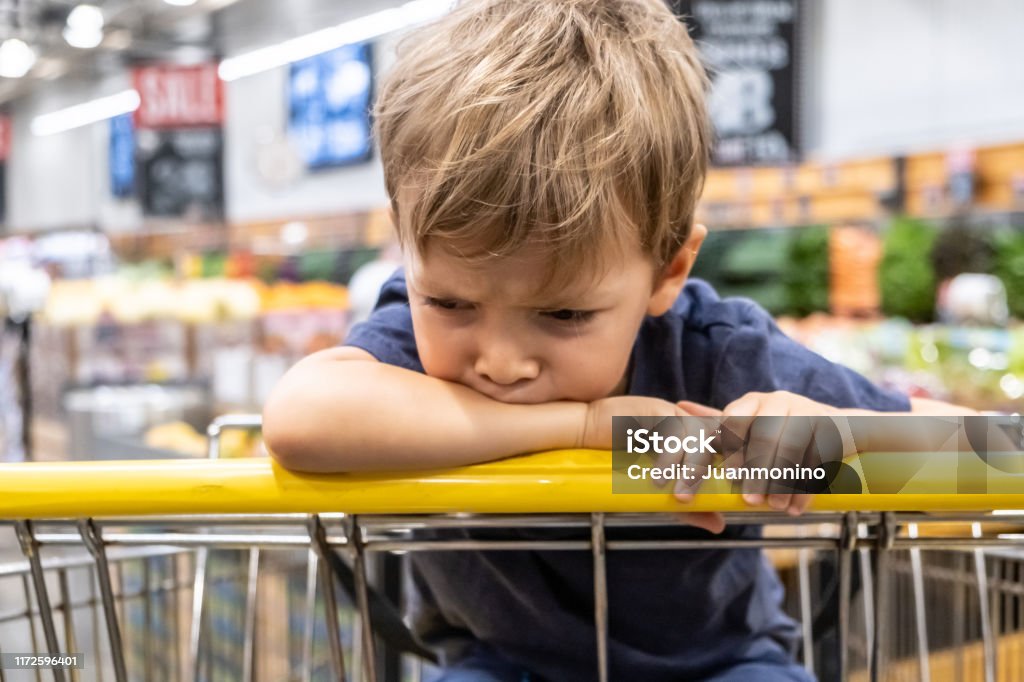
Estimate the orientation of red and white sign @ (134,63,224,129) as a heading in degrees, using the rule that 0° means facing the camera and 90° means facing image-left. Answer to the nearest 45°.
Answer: approximately 0°

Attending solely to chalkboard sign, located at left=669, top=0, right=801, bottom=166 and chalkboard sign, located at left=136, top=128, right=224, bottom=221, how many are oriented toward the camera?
2

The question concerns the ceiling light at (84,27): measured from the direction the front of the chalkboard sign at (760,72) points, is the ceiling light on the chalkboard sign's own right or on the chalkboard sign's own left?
on the chalkboard sign's own right

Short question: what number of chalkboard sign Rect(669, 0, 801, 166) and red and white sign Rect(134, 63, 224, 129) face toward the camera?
2

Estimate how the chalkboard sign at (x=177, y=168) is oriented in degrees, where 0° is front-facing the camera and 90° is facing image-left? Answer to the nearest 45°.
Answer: approximately 0°

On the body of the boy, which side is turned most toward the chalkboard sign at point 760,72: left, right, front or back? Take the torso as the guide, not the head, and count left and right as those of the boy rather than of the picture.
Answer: back

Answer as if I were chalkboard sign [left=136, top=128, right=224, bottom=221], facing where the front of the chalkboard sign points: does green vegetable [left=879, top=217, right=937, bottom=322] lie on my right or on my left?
on my left

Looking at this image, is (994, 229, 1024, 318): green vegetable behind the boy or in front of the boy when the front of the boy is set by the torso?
behind
